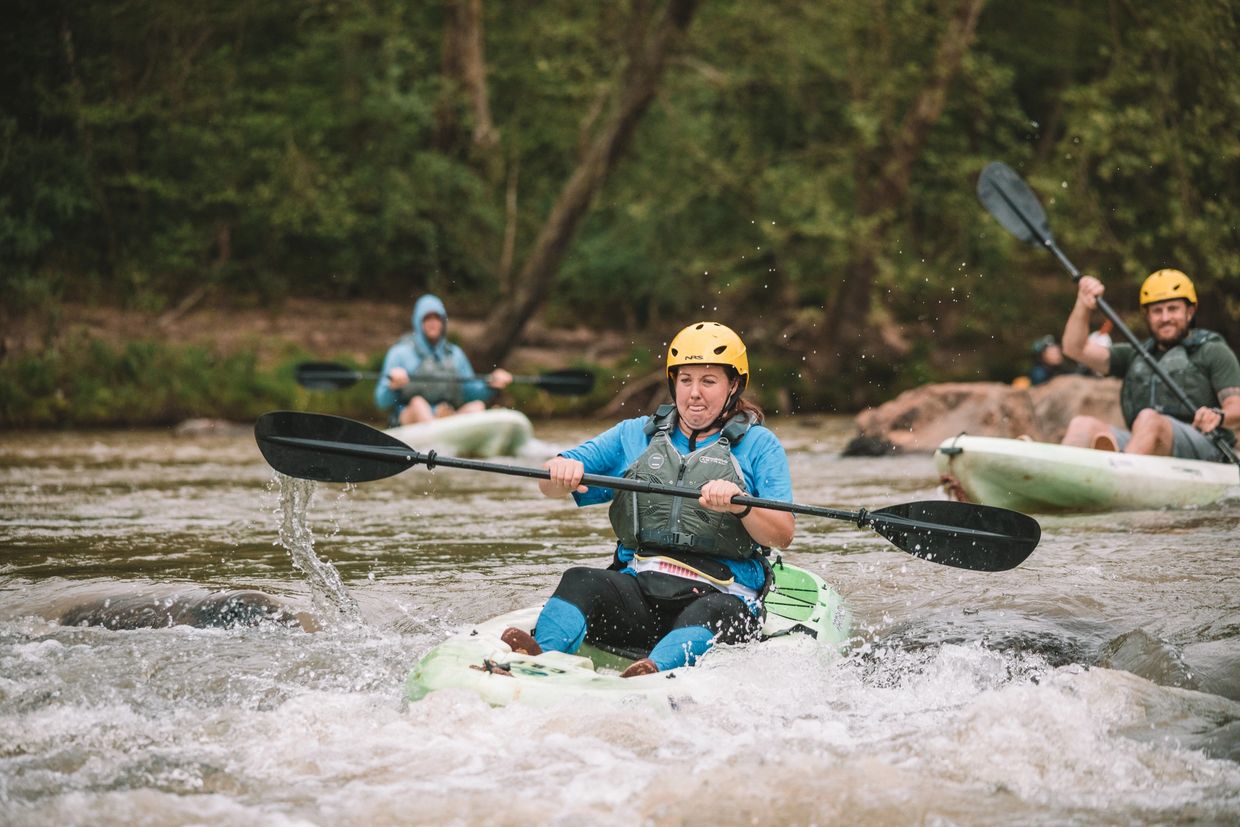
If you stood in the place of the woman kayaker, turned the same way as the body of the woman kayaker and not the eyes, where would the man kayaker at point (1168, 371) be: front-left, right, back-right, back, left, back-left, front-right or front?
back

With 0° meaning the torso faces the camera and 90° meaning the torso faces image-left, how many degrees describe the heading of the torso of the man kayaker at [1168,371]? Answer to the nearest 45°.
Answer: approximately 45°

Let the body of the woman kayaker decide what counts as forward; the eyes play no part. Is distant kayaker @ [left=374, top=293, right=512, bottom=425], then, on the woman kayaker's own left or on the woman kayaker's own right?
on the woman kayaker's own right

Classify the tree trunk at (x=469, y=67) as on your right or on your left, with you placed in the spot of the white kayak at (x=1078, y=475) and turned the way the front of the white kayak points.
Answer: on your right

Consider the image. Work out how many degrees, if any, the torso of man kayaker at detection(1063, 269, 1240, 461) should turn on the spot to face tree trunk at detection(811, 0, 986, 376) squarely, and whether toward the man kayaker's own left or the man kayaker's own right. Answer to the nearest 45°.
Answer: approximately 135° to the man kayaker's own right

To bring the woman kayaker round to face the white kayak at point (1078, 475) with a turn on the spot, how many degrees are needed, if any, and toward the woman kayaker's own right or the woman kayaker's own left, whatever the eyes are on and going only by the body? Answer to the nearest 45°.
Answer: approximately 180°

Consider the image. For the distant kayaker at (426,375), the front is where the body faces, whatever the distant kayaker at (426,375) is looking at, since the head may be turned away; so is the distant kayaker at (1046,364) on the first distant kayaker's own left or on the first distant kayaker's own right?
on the first distant kayaker's own left

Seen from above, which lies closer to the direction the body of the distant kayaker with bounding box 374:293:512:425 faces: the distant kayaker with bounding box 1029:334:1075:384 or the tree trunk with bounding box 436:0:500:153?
the distant kayaker

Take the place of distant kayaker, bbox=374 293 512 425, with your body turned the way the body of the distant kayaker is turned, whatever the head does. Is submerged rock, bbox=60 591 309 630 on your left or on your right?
on your right

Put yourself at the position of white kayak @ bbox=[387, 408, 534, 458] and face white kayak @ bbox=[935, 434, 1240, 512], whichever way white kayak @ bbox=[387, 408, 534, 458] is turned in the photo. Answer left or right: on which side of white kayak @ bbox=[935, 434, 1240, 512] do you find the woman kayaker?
right

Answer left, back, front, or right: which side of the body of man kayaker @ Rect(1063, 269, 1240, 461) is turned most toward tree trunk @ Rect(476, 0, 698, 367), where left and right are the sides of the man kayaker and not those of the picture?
right
